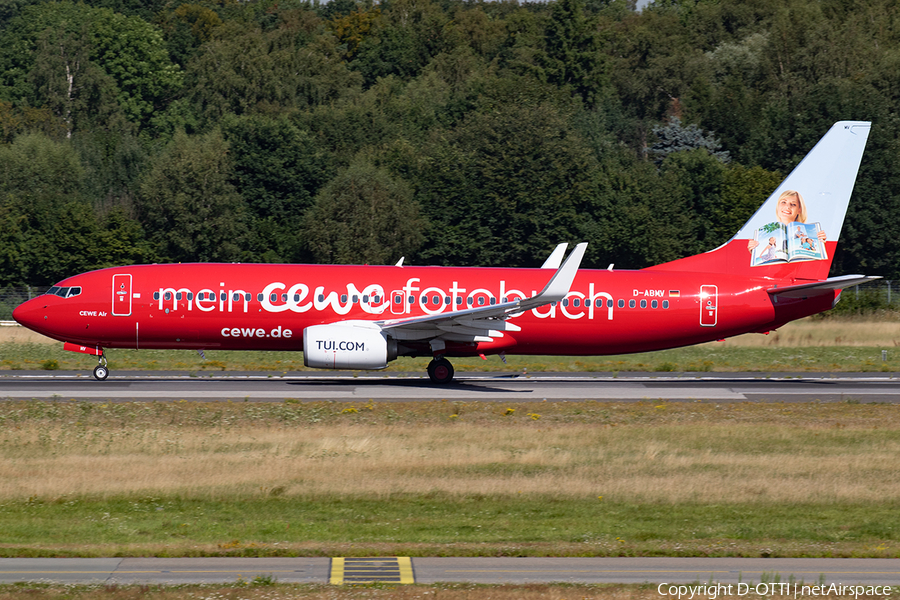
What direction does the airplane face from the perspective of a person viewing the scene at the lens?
facing to the left of the viewer
